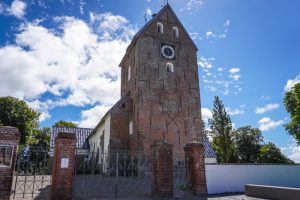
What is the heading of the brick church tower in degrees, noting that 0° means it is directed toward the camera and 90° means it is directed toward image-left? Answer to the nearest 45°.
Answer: approximately 0°

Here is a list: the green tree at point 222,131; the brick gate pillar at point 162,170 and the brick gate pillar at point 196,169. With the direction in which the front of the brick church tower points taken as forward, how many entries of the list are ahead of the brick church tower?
2

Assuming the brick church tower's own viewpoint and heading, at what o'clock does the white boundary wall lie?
The white boundary wall is roughly at 11 o'clock from the brick church tower.

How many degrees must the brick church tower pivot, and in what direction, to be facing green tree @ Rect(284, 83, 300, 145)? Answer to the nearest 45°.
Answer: approximately 90° to its left

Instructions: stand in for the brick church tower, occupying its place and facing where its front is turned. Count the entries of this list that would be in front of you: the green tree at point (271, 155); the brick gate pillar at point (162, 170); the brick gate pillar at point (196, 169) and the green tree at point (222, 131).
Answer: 2

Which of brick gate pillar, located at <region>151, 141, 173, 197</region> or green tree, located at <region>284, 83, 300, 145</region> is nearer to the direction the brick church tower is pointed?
the brick gate pillar

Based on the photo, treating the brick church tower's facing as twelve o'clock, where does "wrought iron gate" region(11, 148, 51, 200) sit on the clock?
The wrought iron gate is roughly at 1 o'clock from the brick church tower.

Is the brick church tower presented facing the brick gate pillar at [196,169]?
yes
